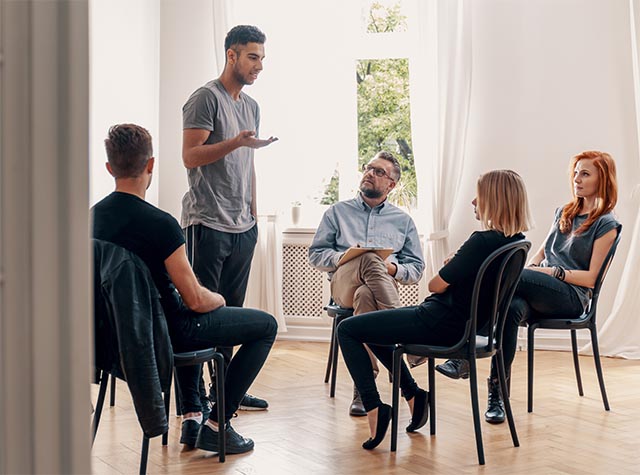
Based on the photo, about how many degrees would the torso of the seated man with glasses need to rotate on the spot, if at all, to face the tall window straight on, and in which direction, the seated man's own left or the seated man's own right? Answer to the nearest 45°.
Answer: approximately 180°

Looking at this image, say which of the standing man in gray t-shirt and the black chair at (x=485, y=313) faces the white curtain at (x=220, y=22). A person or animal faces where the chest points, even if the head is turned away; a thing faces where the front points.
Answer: the black chair

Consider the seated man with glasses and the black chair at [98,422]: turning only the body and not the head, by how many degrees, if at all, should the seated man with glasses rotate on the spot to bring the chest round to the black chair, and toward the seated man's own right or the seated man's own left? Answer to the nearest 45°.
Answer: approximately 45° to the seated man's own right

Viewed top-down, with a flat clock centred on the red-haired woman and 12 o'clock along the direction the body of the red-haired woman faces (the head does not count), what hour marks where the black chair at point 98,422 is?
The black chair is roughly at 12 o'clock from the red-haired woman.

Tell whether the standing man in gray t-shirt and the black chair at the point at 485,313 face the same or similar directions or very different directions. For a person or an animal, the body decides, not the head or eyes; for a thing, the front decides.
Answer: very different directions

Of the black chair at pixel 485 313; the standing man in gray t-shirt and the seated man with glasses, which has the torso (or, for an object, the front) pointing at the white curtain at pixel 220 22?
the black chair

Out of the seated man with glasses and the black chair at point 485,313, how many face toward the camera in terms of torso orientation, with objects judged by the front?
1

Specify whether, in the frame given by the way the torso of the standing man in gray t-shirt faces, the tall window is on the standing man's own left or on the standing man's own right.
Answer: on the standing man's own left

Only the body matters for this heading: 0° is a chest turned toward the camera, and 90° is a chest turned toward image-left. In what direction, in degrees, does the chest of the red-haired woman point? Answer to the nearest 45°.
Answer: approximately 45°

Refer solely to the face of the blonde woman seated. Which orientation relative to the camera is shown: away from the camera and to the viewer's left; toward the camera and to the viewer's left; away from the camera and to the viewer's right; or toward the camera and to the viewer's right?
away from the camera and to the viewer's left

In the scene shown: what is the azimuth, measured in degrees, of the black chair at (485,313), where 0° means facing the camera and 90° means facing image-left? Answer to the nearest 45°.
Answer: approximately 135°
